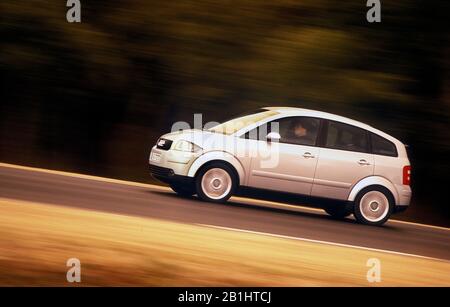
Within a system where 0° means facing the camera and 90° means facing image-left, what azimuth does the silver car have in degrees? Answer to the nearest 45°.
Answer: approximately 90°
